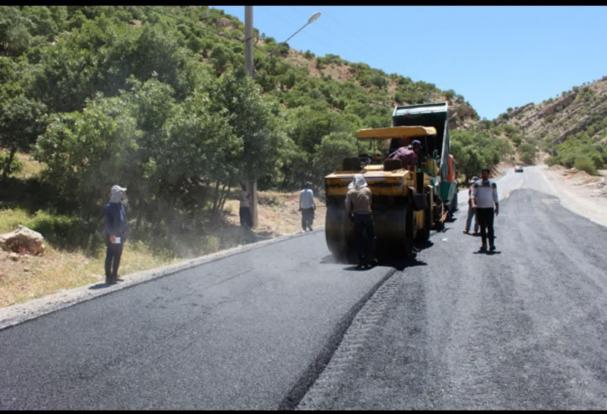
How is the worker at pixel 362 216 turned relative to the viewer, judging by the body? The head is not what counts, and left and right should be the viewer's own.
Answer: facing away from the viewer

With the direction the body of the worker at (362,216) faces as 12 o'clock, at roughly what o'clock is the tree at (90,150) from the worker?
The tree is roughly at 10 o'clock from the worker.

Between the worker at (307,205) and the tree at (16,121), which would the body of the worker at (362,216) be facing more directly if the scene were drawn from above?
the worker

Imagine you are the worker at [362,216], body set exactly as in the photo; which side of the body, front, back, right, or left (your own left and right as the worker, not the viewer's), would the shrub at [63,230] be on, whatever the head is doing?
left

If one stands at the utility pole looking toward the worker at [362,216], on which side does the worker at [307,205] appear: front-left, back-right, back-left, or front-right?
front-left

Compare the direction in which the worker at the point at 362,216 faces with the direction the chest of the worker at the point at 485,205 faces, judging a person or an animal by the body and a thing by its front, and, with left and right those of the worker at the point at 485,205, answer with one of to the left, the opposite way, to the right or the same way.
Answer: the opposite way

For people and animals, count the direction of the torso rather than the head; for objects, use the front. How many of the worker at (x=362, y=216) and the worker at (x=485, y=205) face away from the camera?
1

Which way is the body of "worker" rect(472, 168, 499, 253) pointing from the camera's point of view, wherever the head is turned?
toward the camera

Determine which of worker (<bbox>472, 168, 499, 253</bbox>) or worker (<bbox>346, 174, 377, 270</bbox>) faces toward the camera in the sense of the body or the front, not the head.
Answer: worker (<bbox>472, 168, 499, 253</bbox>)

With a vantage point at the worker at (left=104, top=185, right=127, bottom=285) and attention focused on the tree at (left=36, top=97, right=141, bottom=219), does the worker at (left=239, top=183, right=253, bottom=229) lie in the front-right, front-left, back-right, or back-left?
front-right
